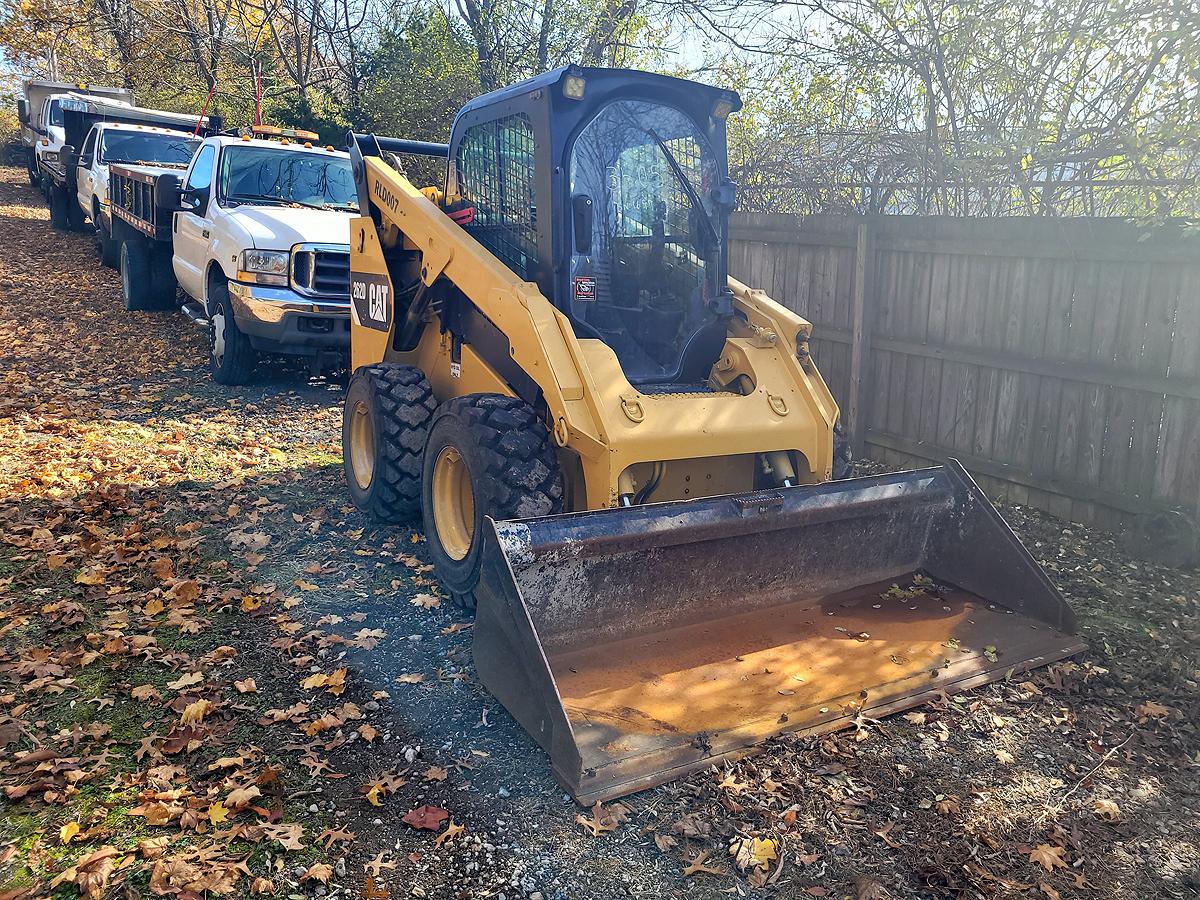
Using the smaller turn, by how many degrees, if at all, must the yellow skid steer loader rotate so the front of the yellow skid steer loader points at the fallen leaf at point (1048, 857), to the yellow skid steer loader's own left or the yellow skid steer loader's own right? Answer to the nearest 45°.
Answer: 0° — it already faces it

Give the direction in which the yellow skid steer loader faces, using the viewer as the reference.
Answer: facing the viewer and to the right of the viewer

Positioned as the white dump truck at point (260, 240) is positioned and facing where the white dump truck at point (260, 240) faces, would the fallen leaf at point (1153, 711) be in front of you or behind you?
in front

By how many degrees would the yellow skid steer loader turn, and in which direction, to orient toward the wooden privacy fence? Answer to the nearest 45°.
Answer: approximately 90° to its left

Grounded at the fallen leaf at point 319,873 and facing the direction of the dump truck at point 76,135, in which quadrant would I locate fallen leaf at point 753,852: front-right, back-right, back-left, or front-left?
back-right

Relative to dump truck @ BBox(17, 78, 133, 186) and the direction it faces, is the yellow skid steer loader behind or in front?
in front

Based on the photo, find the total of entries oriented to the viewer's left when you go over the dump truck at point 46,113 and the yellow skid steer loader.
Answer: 0

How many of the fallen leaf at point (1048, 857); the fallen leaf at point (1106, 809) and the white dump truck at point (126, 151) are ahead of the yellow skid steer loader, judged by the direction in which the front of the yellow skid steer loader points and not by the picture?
2

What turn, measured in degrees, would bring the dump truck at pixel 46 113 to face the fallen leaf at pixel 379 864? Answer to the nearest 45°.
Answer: approximately 45° to its right

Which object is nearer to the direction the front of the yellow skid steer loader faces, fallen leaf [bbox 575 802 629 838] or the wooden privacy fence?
the fallen leaf

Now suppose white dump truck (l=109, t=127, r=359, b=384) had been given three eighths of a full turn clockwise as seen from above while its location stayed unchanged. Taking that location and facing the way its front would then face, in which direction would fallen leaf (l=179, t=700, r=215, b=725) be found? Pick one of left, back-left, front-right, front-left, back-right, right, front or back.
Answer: left

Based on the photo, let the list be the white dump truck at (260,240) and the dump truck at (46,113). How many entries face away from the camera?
0

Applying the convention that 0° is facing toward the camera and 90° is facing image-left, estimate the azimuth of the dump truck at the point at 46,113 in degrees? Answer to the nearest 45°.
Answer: approximately 315°

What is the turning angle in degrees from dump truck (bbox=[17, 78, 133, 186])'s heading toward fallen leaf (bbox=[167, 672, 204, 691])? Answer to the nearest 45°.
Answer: approximately 45° to its right

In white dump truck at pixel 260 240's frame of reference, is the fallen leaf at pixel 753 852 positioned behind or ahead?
ahead

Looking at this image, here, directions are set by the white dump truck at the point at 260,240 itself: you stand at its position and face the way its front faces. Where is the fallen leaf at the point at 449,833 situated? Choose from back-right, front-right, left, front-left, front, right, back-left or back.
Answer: front-right

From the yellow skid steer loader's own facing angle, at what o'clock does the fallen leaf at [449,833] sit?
The fallen leaf is roughly at 2 o'clock from the yellow skid steer loader.

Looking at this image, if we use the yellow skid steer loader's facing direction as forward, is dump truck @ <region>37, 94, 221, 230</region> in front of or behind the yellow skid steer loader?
behind
